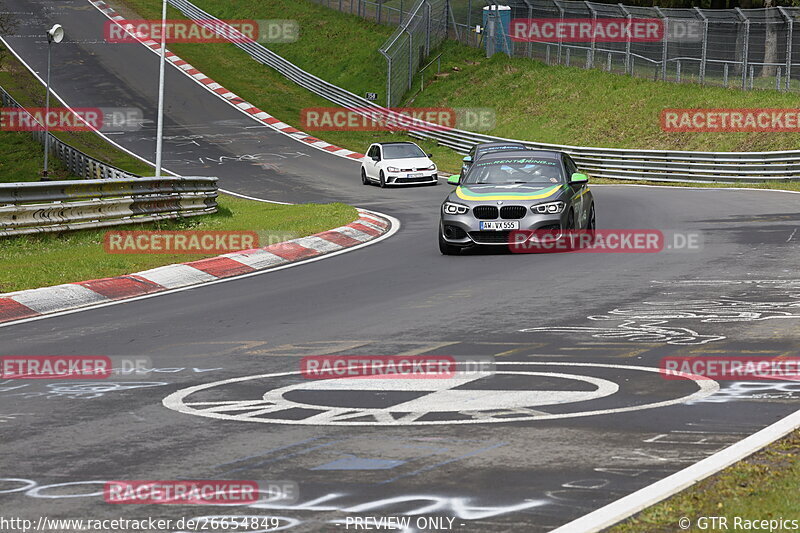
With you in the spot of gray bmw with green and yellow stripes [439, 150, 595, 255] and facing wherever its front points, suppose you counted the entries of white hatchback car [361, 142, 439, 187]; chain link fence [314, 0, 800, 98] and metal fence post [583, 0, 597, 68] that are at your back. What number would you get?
3

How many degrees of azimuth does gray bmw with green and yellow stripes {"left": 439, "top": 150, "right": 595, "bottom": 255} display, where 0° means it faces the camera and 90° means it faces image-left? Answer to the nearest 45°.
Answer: approximately 0°

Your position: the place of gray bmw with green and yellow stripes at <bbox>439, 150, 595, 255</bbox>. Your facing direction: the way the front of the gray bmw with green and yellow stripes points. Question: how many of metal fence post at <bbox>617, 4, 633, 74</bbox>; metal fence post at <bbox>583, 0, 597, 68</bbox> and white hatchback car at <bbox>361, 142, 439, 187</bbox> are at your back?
3

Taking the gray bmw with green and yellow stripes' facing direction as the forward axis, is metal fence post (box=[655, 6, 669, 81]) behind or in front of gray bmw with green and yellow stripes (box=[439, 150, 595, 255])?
behind

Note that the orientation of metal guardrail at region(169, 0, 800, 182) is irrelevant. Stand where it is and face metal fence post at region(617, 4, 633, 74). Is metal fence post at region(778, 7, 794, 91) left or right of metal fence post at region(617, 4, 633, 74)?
right

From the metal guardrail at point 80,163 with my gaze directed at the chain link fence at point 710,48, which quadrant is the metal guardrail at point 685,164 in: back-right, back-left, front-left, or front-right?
front-right

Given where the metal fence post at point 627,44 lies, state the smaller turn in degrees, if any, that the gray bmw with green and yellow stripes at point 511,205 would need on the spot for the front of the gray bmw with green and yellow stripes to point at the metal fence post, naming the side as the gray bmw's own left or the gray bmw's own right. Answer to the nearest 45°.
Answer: approximately 180°

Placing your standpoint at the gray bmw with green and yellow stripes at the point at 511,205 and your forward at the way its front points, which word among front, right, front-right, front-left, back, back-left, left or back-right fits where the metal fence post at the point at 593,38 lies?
back

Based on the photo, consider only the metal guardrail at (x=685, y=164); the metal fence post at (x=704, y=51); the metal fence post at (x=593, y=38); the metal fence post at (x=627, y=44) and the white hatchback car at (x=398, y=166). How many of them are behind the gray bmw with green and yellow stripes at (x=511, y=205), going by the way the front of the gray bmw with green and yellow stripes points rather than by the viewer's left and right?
5

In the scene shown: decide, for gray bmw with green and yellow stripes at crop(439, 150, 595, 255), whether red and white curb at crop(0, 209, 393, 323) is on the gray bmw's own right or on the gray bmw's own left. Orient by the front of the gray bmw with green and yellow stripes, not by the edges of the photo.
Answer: on the gray bmw's own right

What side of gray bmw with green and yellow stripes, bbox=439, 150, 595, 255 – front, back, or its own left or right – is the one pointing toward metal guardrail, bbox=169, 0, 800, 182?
back

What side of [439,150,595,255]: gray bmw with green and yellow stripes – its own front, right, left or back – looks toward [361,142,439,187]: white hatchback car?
back

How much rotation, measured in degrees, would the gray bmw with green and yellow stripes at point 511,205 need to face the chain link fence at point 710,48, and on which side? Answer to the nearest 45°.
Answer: approximately 180°
